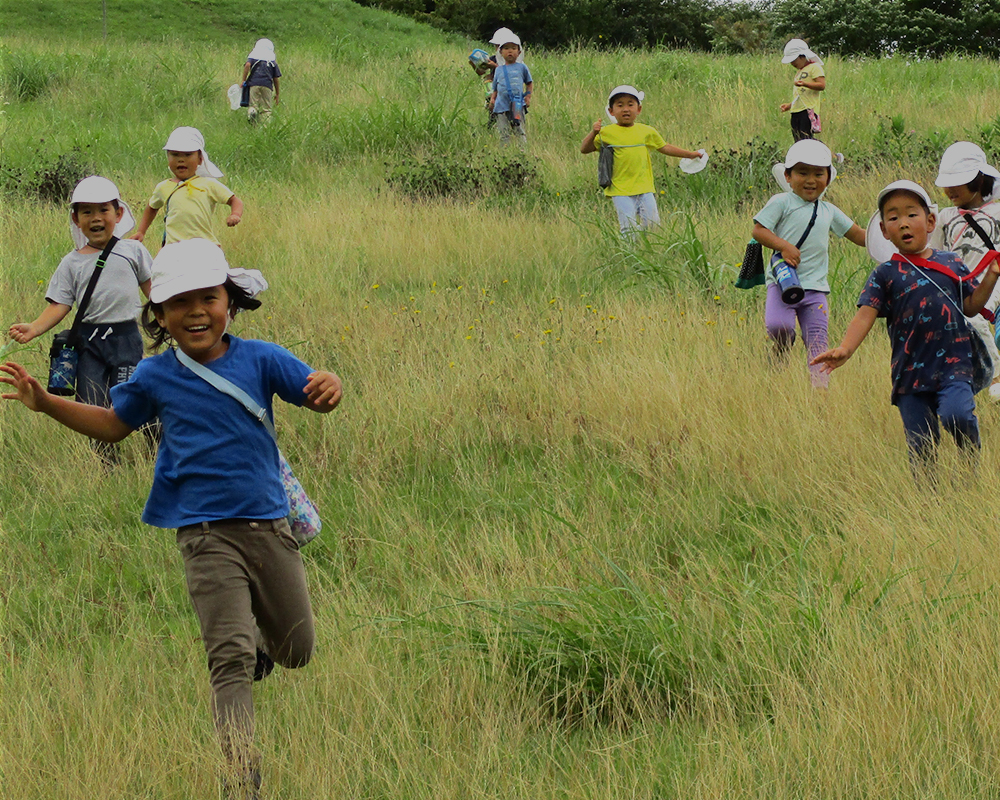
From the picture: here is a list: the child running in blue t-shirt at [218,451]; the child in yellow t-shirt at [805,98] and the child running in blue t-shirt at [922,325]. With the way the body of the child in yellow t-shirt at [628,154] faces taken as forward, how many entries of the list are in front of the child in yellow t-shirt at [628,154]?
2

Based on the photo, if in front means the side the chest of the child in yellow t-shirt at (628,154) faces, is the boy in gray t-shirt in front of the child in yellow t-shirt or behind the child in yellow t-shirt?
in front

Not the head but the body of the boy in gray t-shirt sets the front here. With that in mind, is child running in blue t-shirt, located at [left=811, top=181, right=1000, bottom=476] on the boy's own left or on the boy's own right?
on the boy's own left

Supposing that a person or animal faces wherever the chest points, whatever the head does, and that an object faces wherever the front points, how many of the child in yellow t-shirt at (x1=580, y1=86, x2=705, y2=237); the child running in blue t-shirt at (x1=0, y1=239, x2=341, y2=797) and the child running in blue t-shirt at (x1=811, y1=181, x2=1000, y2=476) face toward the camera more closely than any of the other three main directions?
3

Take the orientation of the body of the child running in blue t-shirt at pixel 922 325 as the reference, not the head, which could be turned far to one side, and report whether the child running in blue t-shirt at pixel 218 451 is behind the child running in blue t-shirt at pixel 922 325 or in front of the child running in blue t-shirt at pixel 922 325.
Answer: in front

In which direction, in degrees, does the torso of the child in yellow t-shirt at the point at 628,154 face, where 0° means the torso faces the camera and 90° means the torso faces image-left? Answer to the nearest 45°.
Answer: approximately 0°

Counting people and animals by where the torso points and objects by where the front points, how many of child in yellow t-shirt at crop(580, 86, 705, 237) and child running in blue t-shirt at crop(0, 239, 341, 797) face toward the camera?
2

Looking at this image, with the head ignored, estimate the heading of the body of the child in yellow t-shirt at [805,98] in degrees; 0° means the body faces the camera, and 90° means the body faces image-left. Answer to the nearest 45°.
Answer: approximately 45°

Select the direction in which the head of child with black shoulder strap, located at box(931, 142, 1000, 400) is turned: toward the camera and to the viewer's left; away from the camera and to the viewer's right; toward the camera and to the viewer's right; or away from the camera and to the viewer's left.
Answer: toward the camera and to the viewer's left

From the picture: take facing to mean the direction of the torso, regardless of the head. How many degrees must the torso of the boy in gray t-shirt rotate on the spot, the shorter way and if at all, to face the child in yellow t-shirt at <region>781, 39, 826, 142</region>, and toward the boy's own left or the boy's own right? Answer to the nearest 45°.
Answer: approximately 135° to the boy's own left

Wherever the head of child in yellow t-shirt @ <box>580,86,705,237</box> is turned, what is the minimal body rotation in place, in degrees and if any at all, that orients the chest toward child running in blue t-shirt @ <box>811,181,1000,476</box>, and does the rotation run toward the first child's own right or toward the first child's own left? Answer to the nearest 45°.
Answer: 0° — they already face them

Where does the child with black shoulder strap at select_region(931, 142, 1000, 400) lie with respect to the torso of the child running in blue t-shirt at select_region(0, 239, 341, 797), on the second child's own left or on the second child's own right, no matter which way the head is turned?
on the second child's own left
